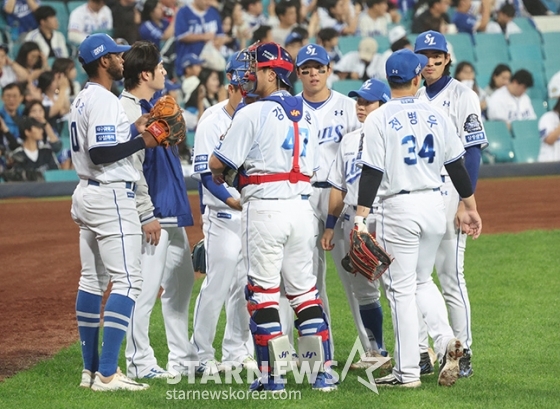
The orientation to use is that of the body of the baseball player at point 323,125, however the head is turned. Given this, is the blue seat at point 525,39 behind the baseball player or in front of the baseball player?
behind

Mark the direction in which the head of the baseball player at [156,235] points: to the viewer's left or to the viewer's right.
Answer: to the viewer's right

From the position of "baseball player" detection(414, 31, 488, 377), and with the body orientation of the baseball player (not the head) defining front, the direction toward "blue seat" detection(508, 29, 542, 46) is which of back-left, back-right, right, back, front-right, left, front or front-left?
back-right

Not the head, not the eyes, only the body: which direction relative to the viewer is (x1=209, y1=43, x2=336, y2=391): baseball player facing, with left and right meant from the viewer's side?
facing away from the viewer and to the left of the viewer

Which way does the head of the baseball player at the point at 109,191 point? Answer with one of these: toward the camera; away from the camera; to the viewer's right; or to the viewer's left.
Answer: to the viewer's right

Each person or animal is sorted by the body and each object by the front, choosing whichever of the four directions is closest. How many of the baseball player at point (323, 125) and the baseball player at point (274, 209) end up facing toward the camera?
1
